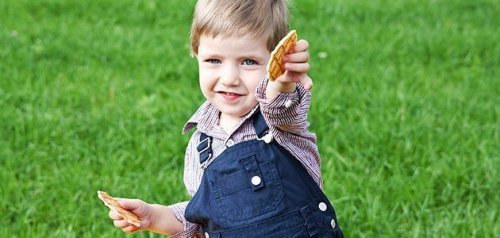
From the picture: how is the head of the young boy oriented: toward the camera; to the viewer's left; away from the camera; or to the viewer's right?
toward the camera

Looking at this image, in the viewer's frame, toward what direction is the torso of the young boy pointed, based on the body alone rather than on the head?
toward the camera
